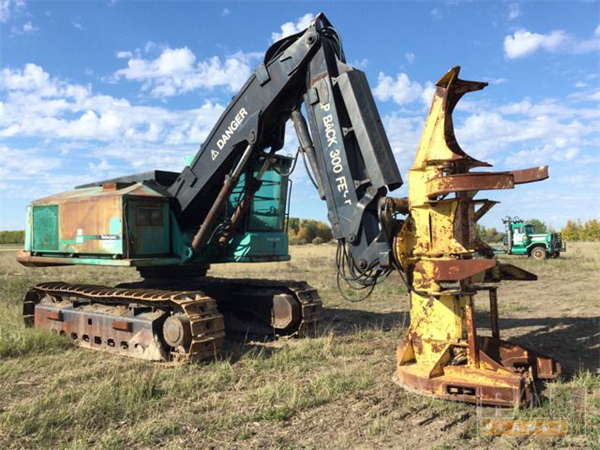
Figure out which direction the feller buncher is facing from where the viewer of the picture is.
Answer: facing the viewer and to the right of the viewer
